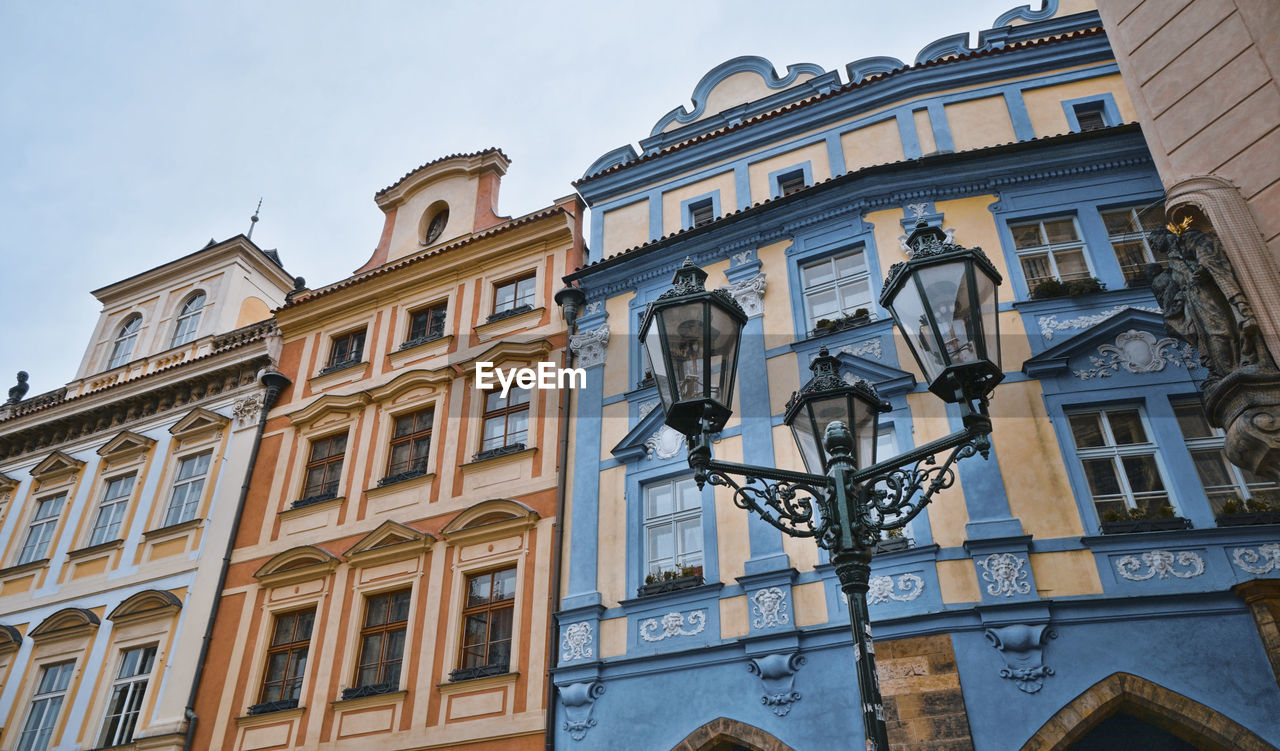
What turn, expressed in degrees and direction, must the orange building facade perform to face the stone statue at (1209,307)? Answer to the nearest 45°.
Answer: approximately 90° to its left

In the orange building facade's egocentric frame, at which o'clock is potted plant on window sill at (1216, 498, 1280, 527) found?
The potted plant on window sill is roughly at 9 o'clock from the orange building facade.

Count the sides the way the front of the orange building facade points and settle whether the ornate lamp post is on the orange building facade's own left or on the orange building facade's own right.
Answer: on the orange building facade's own left

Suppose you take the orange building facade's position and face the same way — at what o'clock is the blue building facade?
The blue building facade is roughly at 9 o'clock from the orange building facade.

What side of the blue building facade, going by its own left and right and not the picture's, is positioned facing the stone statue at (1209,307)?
left

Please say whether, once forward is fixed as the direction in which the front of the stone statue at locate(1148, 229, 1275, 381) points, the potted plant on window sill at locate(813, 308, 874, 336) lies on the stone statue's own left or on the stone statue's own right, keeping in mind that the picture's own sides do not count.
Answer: on the stone statue's own right

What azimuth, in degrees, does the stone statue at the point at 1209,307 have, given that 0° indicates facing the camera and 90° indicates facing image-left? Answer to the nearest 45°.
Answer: approximately 45°

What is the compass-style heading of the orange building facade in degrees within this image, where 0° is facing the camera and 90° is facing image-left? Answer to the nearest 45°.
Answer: approximately 45°

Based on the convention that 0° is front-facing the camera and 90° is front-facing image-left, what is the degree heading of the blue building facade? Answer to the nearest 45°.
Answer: approximately 45°
